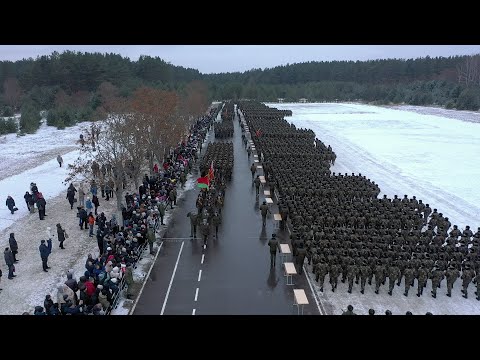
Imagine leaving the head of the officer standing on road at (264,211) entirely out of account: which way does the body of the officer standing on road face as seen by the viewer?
away from the camera

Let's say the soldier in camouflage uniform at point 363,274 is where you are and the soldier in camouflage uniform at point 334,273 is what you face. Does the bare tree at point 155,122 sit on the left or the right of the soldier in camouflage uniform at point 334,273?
right

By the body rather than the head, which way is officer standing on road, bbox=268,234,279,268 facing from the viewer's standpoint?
away from the camera
